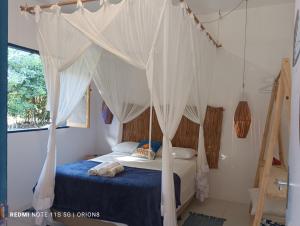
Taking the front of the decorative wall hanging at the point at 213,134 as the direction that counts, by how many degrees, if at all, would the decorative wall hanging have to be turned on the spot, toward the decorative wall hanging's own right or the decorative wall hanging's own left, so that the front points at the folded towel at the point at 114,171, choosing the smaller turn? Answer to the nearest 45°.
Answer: approximately 45° to the decorative wall hanging's own right

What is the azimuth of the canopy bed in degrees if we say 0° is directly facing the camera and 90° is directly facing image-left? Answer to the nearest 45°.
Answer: approximately 45°

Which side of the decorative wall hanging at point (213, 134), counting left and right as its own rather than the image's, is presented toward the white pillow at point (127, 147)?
right

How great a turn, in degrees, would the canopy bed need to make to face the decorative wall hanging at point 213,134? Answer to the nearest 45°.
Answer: approximately 180°

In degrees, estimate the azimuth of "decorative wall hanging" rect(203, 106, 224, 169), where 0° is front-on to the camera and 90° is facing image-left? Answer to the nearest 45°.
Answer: approximately 0°

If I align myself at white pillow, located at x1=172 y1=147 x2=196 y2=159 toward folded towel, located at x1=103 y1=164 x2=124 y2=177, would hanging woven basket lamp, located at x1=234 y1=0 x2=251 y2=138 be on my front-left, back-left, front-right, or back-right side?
back-left
